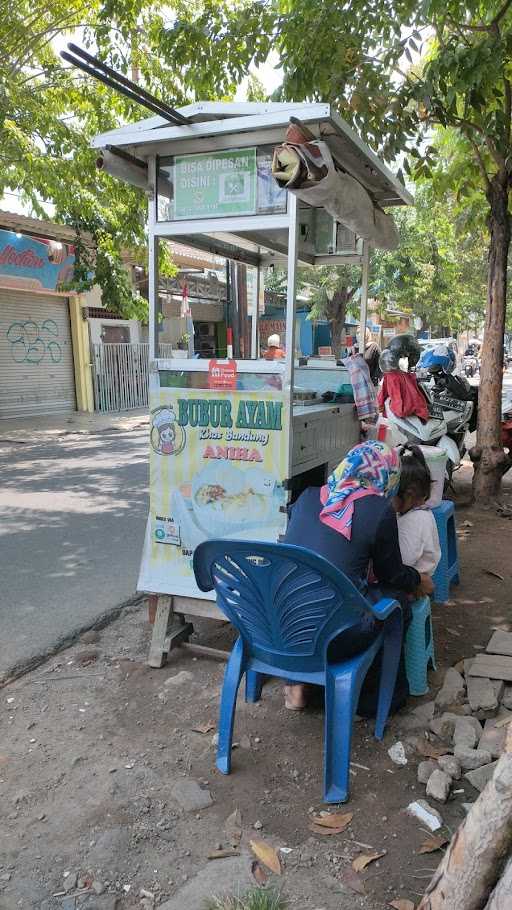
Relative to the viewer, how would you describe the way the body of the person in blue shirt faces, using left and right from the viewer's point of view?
facing away from the viewer and to the right of the viewer

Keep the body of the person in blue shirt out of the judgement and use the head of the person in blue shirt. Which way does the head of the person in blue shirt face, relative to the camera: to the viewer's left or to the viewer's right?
to the viewer's right
